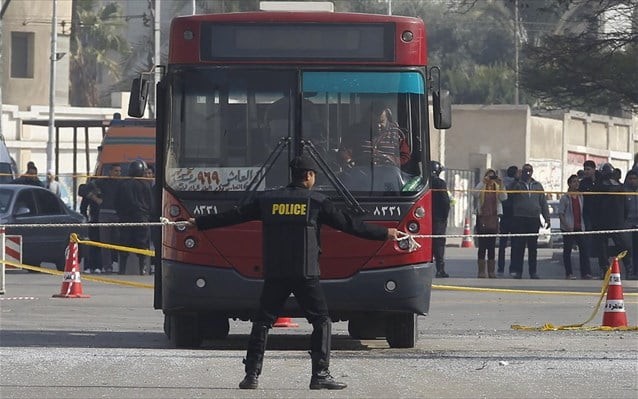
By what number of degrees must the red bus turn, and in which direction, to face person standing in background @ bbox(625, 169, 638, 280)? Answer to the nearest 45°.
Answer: approximately 135° to its left

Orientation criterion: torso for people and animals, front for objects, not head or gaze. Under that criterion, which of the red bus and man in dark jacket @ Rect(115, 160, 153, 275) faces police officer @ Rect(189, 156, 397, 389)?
the red bus

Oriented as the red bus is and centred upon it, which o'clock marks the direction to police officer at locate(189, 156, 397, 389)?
The police officer is roughly at 12 o'clock from the red bus.

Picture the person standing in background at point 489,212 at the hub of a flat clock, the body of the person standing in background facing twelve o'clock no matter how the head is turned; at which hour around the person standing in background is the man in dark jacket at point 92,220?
The man in dark jacket is roughly at 3 o'clock from the person standing in background.

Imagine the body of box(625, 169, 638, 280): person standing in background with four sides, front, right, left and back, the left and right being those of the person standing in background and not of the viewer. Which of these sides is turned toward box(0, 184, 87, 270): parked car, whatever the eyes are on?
right

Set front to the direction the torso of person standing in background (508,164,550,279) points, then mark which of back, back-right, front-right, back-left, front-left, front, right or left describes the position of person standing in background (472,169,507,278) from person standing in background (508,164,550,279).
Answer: right

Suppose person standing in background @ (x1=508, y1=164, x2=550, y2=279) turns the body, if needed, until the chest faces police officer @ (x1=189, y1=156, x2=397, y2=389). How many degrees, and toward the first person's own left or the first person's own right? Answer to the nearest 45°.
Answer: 0° — they already face them

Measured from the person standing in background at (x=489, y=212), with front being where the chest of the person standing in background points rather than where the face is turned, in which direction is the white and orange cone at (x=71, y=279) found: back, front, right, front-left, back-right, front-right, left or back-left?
front-right
